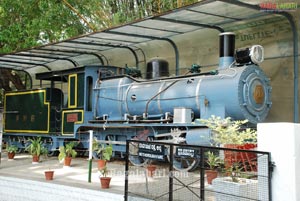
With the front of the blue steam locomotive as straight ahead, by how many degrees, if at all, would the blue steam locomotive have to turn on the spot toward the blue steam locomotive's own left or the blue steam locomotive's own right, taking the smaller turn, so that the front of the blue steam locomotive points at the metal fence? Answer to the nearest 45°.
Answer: approximately 45° to the blue steam locomotive's own right

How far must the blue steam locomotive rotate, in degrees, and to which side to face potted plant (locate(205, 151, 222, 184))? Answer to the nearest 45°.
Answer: approximately 45° to its right

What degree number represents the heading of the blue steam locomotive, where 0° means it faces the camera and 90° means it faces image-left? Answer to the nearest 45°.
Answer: approximately 315°

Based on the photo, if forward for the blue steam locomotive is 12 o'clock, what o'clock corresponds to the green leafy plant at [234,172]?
The green leafy plant is roughly at 1 o'clock from the blue steam locomotive.

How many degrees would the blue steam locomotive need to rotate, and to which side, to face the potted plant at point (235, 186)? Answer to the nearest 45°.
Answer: approximately 45° to its right
